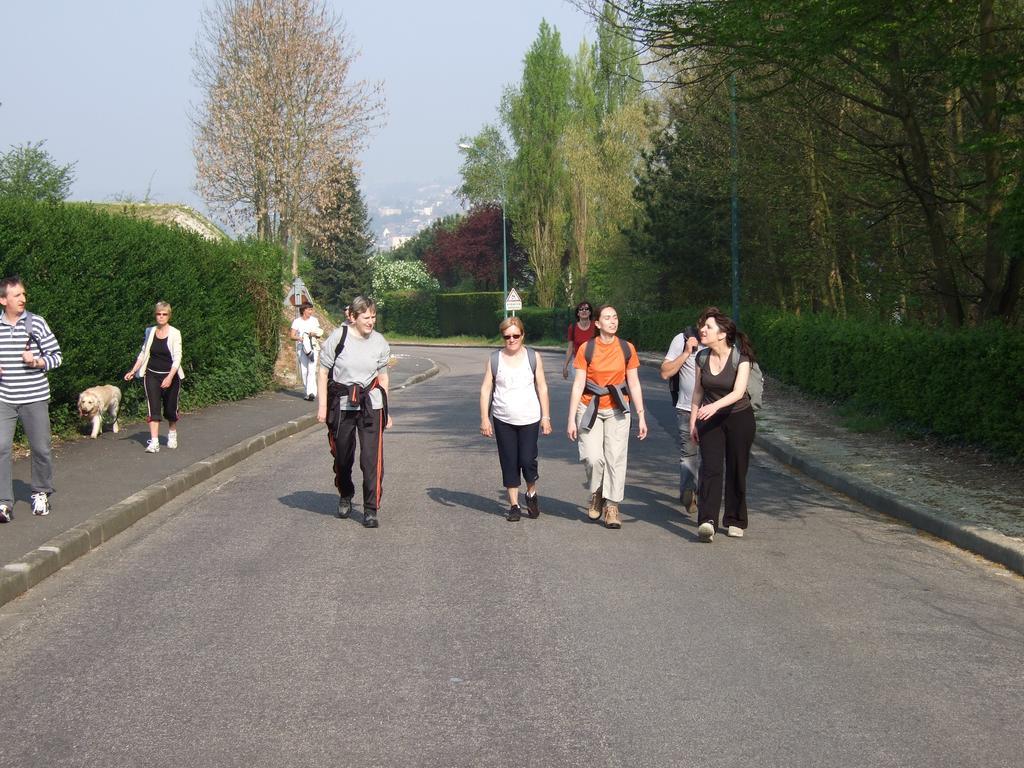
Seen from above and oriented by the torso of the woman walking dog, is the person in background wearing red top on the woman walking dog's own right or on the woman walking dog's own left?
on the woman walking dog's own left

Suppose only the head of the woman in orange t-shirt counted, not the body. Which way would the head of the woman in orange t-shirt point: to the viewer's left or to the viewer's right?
to the viewer's right

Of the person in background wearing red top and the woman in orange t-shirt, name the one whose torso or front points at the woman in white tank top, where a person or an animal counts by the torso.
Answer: the person in background wearing red top

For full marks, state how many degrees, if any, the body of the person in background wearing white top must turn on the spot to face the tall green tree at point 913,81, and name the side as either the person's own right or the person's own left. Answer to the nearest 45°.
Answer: approximately 45° to the person's own left

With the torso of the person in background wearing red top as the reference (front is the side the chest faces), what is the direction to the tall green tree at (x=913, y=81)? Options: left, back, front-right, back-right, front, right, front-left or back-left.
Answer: left

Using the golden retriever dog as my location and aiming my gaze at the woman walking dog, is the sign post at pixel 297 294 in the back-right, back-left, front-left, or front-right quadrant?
back-left

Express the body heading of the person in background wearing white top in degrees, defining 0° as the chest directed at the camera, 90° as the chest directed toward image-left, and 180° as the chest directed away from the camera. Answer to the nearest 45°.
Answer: approximately 0°

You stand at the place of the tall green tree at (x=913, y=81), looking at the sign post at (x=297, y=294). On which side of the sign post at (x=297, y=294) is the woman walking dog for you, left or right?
left

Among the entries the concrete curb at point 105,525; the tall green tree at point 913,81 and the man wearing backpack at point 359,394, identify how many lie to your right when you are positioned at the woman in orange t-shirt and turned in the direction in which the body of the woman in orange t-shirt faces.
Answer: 2

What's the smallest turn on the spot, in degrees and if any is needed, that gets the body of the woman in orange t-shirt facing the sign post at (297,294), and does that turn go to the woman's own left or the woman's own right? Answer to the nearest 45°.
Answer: approximately 135° to the woman's own right

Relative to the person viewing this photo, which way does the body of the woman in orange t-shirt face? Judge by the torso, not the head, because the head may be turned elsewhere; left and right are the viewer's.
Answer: facing the viewer

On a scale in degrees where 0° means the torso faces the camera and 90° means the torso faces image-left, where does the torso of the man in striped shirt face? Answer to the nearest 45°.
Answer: approximately 0°

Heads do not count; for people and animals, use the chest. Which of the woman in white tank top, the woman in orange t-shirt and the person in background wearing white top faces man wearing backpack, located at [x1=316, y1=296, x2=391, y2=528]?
the person in background wearing white top

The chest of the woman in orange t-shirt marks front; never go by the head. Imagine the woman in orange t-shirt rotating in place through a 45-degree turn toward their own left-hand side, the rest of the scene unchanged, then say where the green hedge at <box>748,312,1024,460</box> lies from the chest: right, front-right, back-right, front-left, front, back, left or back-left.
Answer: left

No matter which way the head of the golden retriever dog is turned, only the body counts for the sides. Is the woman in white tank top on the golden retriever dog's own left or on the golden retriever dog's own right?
on the golden retriever dog's own left
